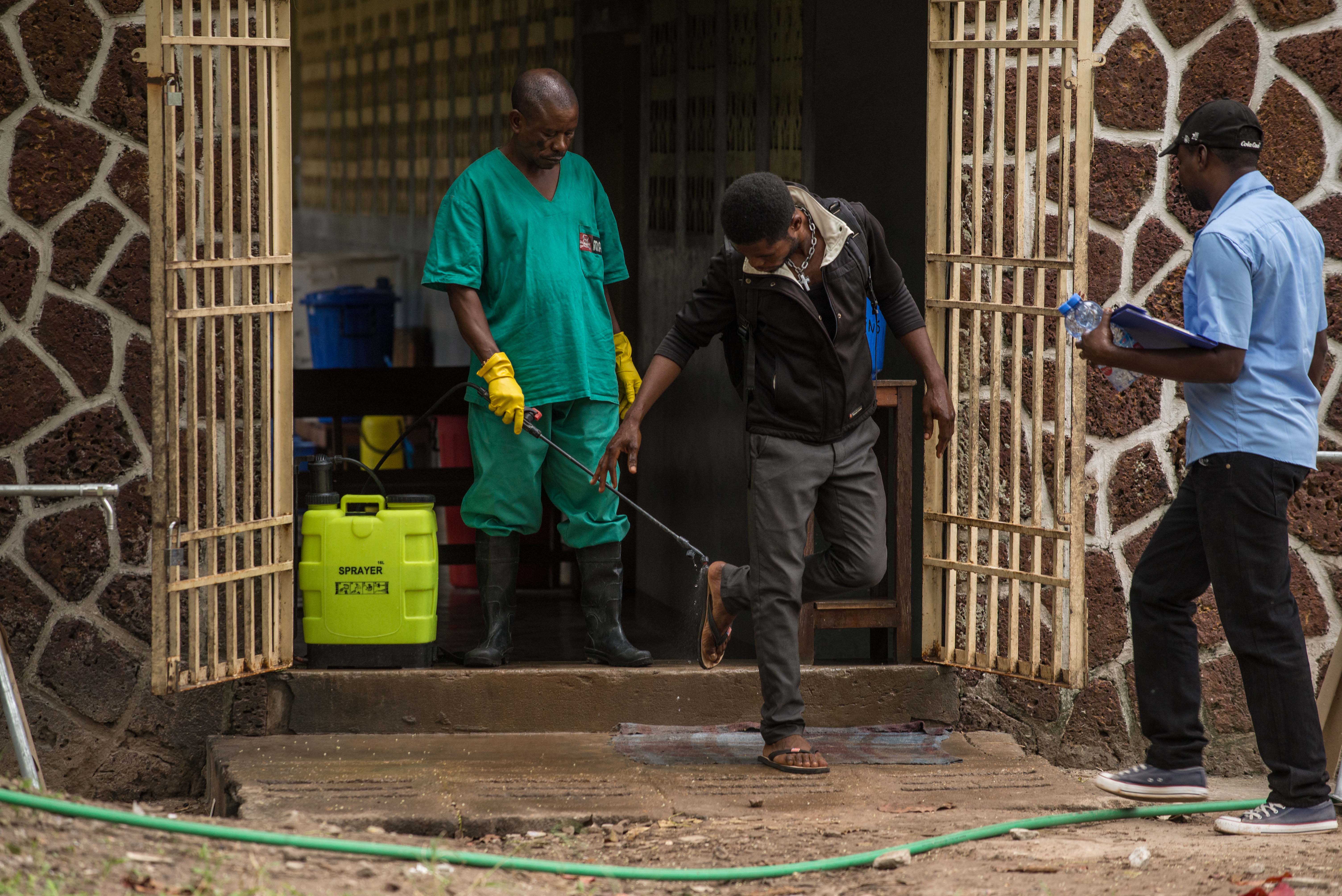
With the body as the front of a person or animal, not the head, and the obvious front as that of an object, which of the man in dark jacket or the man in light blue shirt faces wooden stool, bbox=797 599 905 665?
the man in light blue shirt

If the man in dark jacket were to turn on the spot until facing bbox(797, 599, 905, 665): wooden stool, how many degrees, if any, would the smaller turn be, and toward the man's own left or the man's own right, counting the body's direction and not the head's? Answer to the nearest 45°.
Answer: approximately 135° to the man's own left

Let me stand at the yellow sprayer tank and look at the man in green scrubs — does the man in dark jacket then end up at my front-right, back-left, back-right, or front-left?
front-right

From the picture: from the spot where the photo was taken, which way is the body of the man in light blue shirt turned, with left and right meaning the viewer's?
facing away from the viewer and to the left of the viewer

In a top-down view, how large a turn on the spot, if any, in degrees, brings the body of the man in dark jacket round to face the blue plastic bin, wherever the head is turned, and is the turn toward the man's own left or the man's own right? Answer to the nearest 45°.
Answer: approximately 180°

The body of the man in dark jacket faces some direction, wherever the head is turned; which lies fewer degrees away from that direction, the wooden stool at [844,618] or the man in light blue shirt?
the man in light blue shirt

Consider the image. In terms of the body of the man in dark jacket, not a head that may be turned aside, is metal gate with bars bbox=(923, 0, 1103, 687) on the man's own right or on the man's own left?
on the man's own left

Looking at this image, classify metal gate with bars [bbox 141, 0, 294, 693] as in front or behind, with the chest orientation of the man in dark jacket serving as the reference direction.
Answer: behind

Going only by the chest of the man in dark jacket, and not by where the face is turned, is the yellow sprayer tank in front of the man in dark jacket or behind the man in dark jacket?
behind

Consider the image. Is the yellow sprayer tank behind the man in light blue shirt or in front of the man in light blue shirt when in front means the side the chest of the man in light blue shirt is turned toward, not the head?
in front

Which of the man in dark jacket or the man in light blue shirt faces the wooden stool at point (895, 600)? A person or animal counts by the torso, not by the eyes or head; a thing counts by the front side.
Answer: the man in light blue shirt

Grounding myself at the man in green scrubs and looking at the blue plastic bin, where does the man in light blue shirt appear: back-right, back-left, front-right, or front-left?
back-right

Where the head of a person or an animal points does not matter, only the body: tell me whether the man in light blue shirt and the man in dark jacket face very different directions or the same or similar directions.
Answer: very different directions

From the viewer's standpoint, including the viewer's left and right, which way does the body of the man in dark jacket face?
facing the viewer and to the right of the viewer

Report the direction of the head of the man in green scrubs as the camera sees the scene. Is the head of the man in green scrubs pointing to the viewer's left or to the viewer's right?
to the viewer's right
